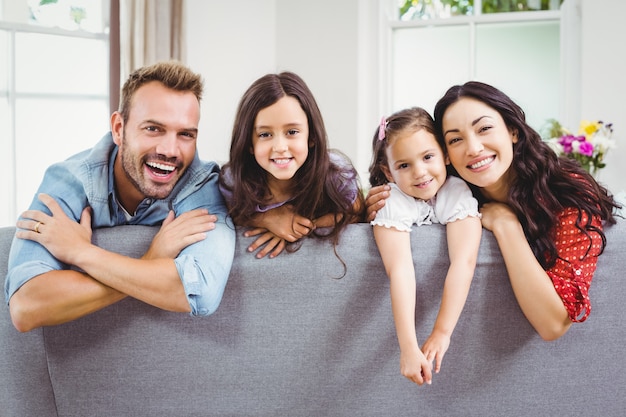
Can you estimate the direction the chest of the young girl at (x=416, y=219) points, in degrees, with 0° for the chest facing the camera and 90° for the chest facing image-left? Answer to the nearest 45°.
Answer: approximately 0°

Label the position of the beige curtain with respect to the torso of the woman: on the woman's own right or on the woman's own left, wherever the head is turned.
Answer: on the woman's own right

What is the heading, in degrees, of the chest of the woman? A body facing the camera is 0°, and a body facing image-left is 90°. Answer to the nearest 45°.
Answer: approximately 45°

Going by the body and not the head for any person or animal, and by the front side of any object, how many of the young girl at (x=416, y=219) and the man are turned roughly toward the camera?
2

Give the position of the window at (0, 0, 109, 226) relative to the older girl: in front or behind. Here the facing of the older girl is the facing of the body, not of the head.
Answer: behind

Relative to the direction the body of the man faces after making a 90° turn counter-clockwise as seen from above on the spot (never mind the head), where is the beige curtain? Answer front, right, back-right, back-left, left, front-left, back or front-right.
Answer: left

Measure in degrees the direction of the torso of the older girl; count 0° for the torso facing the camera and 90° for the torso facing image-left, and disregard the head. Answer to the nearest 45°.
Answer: approximately 0°

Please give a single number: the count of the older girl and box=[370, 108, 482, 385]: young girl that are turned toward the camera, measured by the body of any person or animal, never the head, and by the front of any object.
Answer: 2
